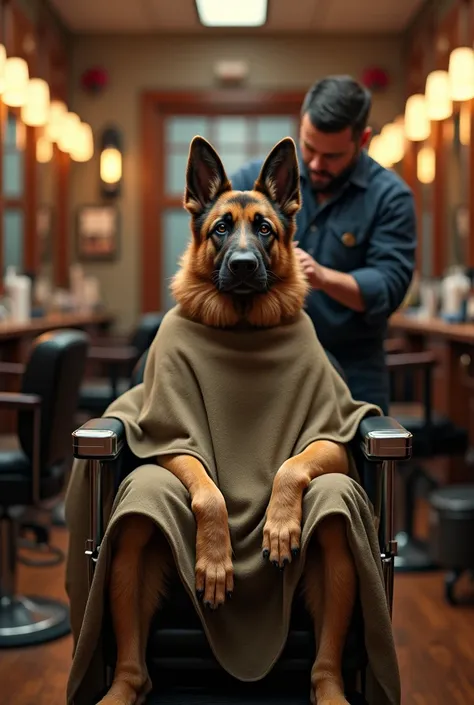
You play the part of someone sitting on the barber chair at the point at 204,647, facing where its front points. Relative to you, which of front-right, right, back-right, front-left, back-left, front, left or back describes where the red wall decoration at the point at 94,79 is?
back

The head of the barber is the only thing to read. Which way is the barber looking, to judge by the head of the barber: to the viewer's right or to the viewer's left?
to the viewer's left

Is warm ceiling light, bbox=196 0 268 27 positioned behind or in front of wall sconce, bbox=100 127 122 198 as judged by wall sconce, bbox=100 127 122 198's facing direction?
in front

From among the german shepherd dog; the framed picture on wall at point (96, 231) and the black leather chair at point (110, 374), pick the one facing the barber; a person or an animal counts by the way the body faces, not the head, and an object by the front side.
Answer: the framed picture on wall

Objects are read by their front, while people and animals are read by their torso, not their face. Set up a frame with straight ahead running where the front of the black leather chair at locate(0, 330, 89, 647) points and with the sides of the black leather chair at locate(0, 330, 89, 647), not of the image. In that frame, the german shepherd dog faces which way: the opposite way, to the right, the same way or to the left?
to the left

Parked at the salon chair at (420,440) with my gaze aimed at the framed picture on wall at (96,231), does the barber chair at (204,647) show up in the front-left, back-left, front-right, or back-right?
back-left

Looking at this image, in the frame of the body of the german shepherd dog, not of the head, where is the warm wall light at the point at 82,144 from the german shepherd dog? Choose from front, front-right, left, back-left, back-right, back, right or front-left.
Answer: back

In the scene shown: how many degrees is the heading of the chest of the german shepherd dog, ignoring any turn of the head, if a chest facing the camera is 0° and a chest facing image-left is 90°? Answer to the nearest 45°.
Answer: approximately 0°

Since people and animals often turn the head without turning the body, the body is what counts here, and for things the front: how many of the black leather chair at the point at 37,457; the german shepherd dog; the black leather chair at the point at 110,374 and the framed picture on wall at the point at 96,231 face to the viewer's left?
2

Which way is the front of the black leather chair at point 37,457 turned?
to the viewer's left

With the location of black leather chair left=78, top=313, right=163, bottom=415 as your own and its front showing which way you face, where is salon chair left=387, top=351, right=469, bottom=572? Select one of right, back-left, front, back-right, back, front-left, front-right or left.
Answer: back-left

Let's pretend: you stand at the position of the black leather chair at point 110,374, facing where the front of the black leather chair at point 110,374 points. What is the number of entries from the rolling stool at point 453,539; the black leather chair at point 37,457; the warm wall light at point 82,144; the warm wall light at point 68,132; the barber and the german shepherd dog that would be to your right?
2
